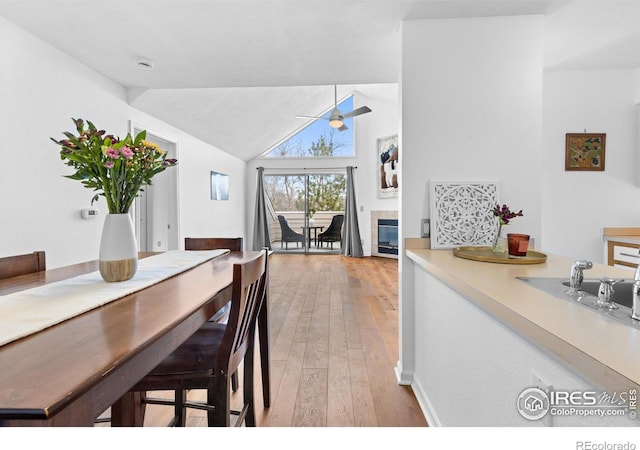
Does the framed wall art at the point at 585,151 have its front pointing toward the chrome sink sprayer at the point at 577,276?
yes

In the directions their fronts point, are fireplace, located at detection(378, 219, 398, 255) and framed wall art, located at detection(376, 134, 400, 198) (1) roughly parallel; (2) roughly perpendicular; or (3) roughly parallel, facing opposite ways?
roughly parallel

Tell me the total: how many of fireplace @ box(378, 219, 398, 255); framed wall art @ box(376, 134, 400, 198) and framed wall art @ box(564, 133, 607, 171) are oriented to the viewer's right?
0

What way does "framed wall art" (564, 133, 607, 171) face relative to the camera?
toward the camera

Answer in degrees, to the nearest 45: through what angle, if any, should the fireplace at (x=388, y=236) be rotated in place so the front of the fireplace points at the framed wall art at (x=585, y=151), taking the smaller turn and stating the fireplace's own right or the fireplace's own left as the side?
approximately 45° to the fireplace's own left

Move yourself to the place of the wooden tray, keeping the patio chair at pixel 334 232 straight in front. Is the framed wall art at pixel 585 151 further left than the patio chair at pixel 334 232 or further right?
right

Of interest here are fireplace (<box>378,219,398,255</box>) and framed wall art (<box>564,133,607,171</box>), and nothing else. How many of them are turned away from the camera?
0

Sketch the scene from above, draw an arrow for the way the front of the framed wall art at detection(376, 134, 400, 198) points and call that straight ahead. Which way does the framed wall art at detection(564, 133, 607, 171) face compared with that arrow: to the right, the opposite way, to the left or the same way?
the same way

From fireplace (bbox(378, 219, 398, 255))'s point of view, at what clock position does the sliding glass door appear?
The sliding glass door is roughly at 2 o'clock from the fireplace.

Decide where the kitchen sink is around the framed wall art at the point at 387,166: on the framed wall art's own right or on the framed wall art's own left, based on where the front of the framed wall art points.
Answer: on the framed wall art's own left

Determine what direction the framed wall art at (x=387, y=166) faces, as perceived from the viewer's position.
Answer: facing the viewer and to the left of the viewer
